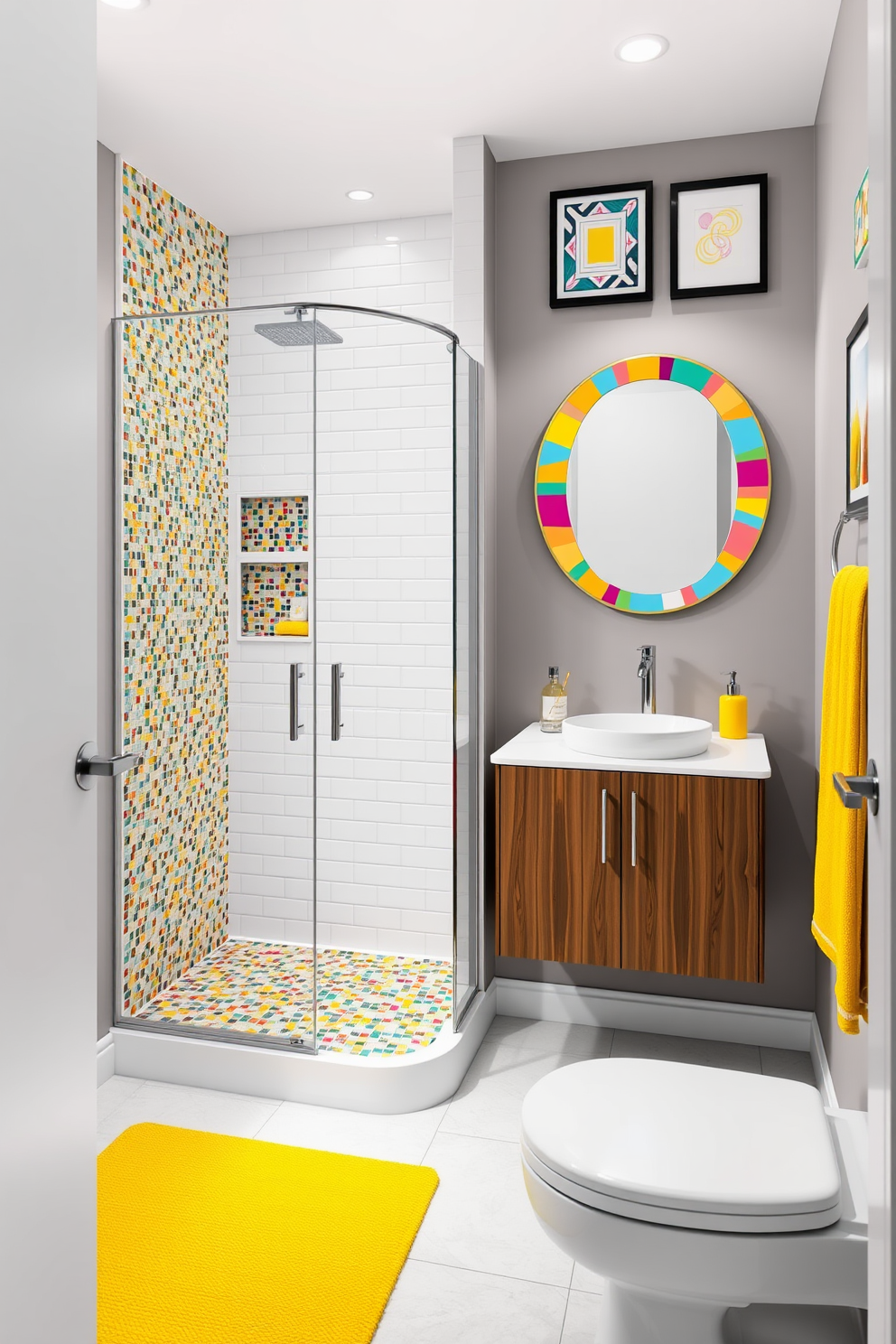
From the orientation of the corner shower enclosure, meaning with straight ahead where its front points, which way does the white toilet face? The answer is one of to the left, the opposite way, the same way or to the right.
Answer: to the right

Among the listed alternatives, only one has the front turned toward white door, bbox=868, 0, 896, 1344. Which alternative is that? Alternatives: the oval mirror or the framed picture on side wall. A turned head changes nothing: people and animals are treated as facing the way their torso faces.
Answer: the oval mirror

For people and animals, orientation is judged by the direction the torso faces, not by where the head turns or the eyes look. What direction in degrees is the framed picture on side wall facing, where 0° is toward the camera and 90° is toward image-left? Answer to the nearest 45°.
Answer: approximately 90°

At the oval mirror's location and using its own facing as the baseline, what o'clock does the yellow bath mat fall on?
The yellow bath mat is roughly at 1 o'clock from the oval mirror.

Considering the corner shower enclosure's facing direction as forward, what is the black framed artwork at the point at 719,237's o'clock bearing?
The black framed artwork is roughly at 9 o'clock from the corner shower enclosure.

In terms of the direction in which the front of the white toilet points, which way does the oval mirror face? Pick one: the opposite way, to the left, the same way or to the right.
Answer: to the left

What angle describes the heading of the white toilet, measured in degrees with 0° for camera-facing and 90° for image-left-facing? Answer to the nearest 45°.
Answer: approximately 90°
